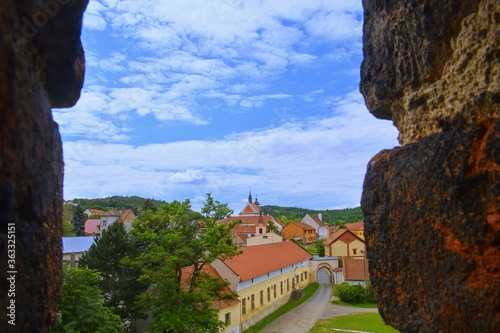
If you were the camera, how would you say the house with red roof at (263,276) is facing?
facing the viewer and to the right of the viewer

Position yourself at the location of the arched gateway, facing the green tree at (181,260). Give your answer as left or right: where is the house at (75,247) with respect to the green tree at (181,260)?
right

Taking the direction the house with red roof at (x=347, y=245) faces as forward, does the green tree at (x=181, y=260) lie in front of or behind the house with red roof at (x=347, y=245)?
in front

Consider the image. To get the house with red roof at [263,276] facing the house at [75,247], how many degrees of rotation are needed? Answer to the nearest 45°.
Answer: approximately 135° to its right

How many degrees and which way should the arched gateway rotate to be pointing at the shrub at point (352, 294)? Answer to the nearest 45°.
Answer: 0° — it already faces it

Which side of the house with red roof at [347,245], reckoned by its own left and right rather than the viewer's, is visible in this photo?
front

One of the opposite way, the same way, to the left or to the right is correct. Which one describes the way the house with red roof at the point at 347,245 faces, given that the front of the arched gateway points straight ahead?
the same way

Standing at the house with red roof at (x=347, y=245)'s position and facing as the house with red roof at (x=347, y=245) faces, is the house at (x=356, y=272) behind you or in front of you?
in front

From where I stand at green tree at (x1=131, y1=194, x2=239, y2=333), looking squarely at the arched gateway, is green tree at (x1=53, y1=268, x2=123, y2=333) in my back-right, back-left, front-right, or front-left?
back-left
